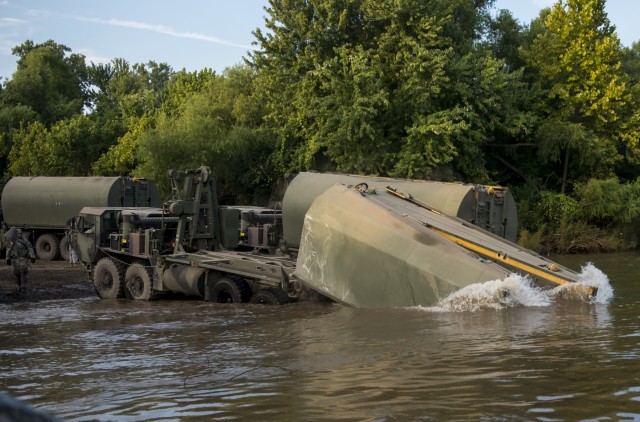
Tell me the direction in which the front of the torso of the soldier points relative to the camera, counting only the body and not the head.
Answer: toward the camera

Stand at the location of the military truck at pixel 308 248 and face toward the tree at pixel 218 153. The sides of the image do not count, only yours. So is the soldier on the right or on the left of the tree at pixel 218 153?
left

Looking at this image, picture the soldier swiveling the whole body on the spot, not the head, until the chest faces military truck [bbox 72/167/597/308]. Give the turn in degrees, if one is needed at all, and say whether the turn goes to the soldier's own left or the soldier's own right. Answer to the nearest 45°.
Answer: approximately 45° to the soldier's own left

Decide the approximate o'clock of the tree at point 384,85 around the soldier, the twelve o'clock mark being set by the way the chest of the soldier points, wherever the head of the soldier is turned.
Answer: The tree is roughly at 8 o'clock from the soldier.

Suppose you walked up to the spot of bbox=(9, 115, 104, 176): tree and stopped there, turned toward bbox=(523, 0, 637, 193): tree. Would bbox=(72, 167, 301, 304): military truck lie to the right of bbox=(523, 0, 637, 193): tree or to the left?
right

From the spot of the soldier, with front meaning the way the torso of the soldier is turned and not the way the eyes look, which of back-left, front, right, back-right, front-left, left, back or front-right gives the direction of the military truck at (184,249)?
front-left

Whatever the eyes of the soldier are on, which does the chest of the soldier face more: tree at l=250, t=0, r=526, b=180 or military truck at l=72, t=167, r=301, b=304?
the military truck

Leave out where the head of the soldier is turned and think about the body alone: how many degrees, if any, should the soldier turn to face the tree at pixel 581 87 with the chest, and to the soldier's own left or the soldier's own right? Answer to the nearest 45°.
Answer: approximately 90° to the soldier's own left

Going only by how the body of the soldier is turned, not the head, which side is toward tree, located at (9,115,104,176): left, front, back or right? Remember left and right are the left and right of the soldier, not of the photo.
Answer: back

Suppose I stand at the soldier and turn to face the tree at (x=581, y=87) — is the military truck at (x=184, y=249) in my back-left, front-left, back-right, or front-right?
front-right

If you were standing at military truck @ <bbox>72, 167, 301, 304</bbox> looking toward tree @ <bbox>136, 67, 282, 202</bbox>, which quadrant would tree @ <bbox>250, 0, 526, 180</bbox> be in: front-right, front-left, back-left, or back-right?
front-right
